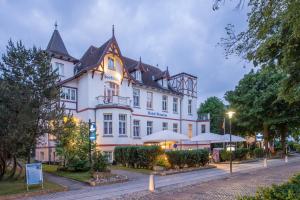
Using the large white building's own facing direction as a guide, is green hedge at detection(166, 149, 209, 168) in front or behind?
in front

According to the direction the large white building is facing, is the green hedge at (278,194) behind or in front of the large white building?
in front

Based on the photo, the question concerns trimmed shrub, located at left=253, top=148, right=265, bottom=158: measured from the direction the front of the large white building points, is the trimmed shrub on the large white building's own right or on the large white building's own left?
on the large white building's own left

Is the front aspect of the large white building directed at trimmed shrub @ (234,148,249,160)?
no

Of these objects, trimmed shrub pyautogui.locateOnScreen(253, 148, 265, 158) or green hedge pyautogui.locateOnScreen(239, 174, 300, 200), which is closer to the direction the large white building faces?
the green hedge

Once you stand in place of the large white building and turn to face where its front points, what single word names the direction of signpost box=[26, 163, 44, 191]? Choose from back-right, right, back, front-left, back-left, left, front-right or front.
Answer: front-right

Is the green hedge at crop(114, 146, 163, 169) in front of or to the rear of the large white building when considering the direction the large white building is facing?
in front

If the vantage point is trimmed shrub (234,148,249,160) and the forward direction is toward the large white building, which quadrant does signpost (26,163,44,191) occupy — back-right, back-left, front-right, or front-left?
front-left

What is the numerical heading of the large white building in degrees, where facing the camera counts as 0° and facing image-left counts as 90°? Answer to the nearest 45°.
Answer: approximately 315°

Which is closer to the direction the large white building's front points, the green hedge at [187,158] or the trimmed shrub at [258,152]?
the green hedge

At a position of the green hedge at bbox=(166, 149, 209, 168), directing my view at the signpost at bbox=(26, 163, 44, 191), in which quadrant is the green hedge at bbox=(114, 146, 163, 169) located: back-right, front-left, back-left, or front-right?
front-right
